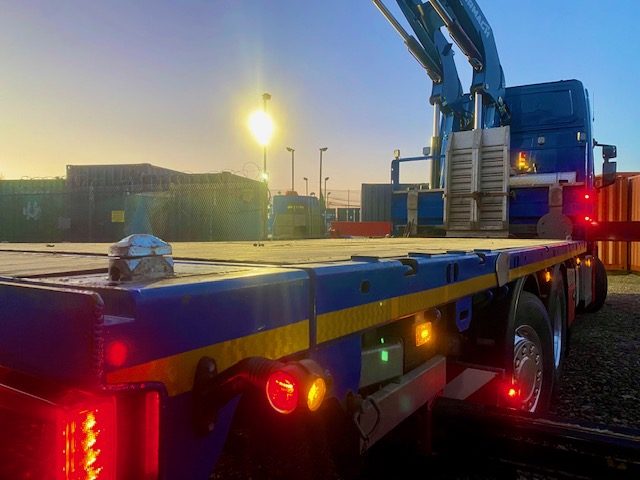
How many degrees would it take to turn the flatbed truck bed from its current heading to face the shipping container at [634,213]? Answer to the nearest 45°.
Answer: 0° — it already faces it

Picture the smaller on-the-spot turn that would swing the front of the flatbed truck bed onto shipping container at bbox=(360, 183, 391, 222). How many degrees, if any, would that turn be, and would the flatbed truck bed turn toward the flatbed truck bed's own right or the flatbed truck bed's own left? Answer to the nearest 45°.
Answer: approximately 45° to the flatbed truck bed's own left

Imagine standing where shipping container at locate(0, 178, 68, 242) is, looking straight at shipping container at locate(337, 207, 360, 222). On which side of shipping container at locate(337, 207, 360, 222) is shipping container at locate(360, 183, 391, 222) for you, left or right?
right

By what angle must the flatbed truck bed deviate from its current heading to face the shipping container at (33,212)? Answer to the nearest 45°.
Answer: approximately 90° to its left

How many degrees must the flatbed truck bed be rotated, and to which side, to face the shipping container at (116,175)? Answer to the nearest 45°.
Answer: approximately 45° to its left

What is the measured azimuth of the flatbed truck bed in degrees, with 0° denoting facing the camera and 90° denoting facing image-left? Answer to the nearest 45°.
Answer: approximately 225°

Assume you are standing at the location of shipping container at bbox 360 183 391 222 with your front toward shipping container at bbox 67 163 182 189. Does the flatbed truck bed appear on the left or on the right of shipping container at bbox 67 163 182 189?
left

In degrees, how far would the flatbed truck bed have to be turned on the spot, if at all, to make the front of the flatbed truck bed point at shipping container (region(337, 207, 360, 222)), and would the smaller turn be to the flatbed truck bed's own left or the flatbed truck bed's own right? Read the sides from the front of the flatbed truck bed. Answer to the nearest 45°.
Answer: approximately 45° to the flatbed truck bed's own left

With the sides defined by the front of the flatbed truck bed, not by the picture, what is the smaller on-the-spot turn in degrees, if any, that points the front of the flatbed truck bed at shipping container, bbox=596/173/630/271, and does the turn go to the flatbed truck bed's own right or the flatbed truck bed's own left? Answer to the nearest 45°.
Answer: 0° — it already faces it
